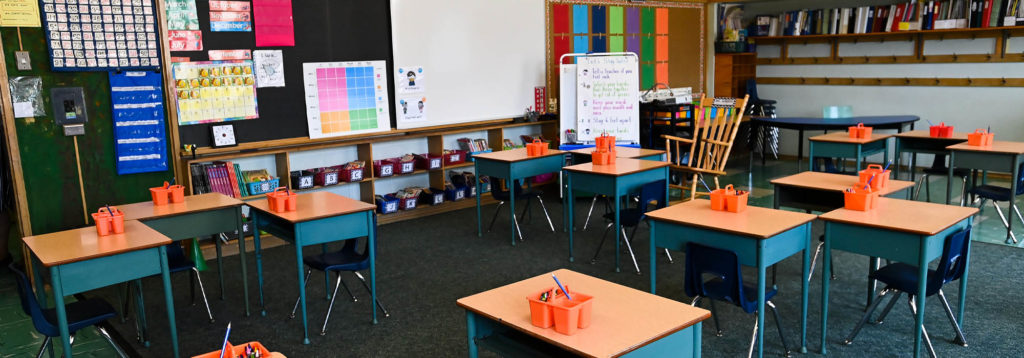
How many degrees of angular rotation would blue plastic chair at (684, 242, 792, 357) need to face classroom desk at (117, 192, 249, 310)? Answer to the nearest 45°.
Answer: approximately 135° to its left

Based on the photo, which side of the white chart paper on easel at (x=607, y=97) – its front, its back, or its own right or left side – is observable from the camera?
front

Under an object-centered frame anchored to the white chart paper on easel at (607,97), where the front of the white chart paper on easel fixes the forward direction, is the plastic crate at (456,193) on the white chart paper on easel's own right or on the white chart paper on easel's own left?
on the white chart paper on easel's own right

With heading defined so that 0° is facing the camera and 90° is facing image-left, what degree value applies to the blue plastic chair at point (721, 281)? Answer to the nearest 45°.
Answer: approximately 225°

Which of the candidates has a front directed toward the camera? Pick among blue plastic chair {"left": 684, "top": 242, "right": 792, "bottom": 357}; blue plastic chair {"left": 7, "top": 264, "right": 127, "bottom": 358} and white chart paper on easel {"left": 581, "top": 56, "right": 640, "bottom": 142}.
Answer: the white chart paper on easel

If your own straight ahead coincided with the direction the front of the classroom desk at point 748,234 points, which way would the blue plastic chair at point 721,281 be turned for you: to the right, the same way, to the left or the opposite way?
the opposite way

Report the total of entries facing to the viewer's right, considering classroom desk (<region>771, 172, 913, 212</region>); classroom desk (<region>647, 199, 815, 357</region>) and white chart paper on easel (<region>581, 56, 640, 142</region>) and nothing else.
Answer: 0

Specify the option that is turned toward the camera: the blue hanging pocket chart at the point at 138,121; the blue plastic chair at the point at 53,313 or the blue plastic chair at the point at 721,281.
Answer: the blue hanging pocket chart

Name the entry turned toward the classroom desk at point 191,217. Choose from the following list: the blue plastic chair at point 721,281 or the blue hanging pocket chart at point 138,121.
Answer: the blue hanging pocket chart

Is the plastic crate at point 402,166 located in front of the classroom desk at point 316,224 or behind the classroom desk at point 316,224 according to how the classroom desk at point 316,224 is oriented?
behind
